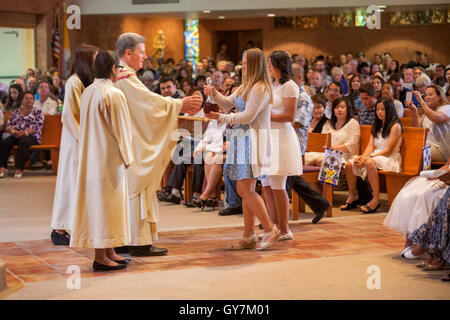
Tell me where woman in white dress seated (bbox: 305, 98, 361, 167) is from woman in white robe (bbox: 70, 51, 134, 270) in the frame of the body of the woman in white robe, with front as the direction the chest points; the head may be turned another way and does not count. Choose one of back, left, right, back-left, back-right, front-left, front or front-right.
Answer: front

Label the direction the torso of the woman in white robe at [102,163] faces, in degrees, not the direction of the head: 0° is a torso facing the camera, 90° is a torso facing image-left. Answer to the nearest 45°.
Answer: approximately 225°

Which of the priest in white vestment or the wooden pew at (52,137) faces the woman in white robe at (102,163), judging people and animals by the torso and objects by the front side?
the wooden pew

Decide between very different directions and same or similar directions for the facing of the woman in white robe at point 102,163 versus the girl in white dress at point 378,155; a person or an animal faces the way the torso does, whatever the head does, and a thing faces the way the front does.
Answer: very different directions

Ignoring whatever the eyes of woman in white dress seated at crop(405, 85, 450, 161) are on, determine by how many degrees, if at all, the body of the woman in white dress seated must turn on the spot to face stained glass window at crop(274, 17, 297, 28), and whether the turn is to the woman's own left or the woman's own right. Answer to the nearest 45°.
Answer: approximately 90° to the woman's own right

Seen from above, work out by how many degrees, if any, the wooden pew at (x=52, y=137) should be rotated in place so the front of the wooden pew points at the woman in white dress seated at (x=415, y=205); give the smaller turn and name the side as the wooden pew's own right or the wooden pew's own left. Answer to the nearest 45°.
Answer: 0° — it already faces them

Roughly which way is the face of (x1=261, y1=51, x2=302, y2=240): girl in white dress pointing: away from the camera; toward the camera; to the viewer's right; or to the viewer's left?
to the viewer's left

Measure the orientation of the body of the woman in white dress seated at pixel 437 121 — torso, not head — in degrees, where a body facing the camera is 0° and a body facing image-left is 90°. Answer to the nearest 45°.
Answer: approximately 90°

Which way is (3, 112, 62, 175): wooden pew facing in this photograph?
toward the camera

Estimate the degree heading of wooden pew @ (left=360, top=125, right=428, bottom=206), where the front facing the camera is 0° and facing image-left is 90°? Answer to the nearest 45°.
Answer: approximately 45°

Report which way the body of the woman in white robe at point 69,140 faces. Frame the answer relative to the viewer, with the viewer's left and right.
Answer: facing to the right of the viewer

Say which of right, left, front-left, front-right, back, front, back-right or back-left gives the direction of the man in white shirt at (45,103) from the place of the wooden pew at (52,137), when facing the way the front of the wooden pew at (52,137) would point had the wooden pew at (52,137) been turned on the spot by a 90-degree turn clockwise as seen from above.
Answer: right

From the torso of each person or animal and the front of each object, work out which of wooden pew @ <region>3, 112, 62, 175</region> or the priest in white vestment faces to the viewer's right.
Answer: the priest in white vestment

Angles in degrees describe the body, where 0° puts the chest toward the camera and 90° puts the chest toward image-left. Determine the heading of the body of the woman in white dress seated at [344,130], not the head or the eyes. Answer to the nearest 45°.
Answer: approximately 45°

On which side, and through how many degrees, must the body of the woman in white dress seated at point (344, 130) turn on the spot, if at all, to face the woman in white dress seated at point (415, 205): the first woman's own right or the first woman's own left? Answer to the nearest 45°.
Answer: approximately 45° to the first woman's own left
